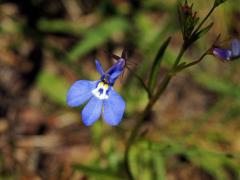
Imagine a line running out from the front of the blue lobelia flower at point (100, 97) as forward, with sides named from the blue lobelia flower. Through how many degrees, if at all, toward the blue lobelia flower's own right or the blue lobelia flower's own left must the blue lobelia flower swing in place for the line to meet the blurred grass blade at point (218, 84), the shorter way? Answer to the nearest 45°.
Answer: approximately 180°

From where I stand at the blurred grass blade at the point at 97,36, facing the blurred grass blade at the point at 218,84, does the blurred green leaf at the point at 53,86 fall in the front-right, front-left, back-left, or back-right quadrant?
back-right

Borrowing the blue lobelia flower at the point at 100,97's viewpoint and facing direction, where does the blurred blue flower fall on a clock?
The blurred blue flower is roughly at 8 o'clock from the blue lobelia flower.

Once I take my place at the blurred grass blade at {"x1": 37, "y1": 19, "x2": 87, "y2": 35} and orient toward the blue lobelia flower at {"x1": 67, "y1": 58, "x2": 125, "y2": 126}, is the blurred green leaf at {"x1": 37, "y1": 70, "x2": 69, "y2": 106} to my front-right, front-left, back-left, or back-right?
front-right

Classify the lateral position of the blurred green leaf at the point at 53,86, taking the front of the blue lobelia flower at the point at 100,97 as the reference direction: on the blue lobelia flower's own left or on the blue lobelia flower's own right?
on the blue lobelia flower's own right

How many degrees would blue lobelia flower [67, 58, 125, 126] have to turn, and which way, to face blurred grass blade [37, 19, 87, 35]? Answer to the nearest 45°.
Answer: approximately 135° to its right

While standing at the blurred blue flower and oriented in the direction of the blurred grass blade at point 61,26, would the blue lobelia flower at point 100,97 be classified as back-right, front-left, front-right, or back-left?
front-left

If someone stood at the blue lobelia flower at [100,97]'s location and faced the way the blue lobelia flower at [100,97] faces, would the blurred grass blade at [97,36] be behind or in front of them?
behind

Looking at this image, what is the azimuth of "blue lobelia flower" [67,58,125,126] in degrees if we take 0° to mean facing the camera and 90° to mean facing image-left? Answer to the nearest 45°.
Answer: approximately 45°

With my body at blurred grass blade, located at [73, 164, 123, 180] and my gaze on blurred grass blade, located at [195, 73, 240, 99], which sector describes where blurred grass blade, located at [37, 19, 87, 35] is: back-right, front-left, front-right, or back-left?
front-left

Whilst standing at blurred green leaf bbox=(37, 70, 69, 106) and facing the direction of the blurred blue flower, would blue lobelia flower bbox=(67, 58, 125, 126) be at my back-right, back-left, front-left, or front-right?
front-right
